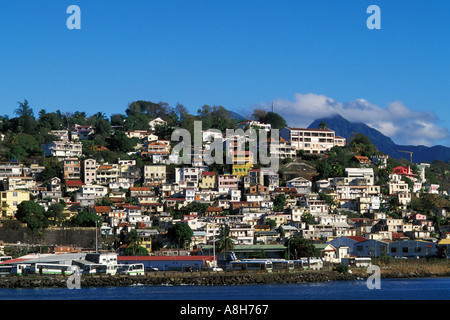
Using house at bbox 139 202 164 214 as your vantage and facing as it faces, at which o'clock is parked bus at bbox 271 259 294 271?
The parked bus is roughly at 11 o'clock from the house.

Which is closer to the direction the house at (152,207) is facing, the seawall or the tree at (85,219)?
the seawall

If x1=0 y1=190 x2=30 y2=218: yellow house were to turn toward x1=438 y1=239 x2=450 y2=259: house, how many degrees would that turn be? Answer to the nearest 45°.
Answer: approximately 45° to its left

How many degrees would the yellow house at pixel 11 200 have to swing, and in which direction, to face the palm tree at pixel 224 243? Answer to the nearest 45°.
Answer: approximately 45° to its left

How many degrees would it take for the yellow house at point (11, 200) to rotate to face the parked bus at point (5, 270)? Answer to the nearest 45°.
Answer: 0° — it already faces it

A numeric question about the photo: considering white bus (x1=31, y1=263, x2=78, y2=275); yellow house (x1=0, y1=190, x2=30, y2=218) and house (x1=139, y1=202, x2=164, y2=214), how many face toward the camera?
2

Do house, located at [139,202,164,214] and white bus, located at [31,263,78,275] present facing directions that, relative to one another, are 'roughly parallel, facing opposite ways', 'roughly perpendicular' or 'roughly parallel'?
roughly perpendicular

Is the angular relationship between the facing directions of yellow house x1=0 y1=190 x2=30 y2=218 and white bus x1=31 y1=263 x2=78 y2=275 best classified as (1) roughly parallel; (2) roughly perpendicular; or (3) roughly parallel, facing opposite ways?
roughly perpendicular

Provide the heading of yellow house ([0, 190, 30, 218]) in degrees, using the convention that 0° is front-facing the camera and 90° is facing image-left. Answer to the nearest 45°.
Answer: approximately 0°
